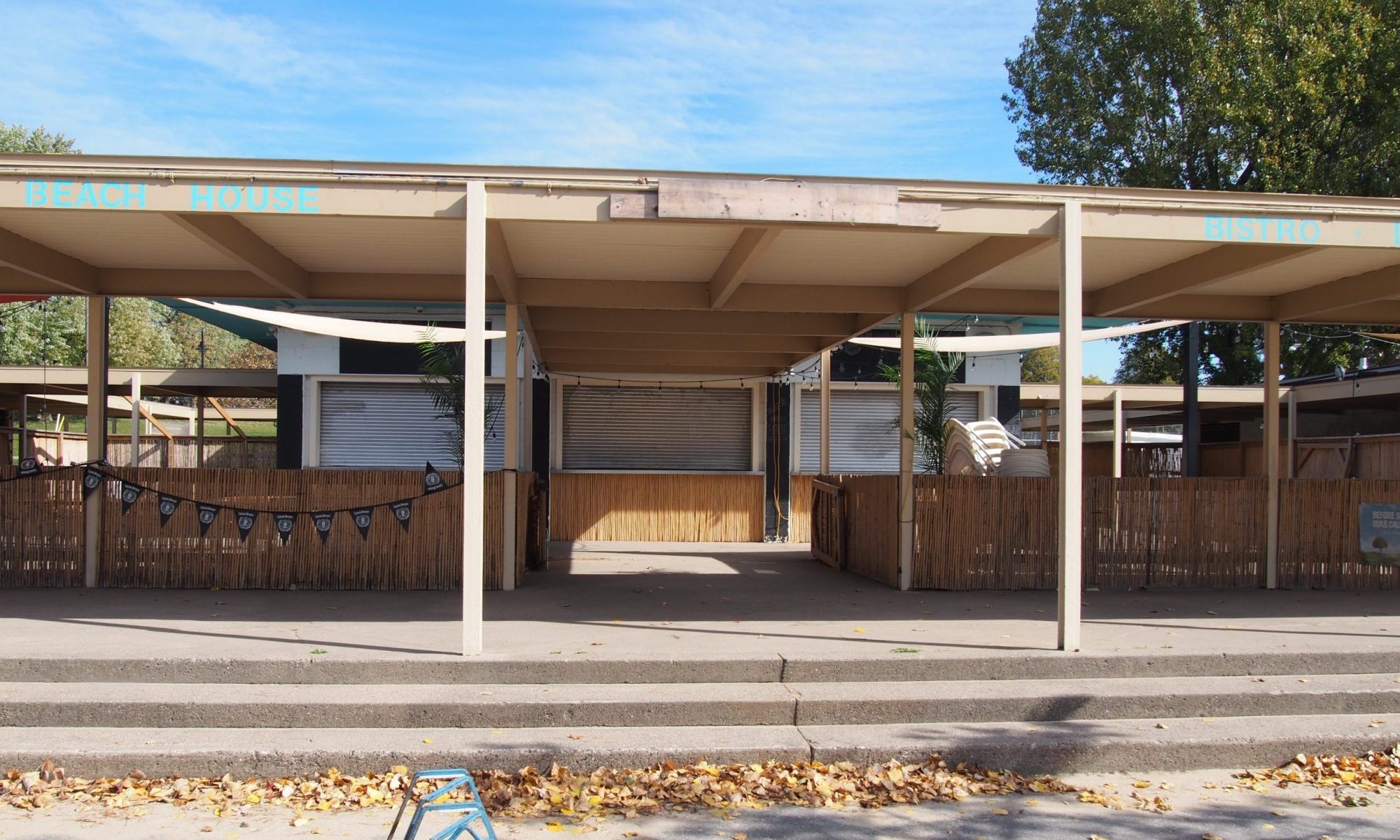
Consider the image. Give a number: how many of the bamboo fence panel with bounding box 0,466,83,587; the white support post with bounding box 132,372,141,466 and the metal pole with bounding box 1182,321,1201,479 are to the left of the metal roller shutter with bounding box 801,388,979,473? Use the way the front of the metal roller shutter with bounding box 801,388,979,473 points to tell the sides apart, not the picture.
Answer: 1

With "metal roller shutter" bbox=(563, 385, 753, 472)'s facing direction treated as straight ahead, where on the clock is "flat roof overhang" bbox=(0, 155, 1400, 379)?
The flat roof overhang is roughly at 12 o'clock from the metal roller shutter.

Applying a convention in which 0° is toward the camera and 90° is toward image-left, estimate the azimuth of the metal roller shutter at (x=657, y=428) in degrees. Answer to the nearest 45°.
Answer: approximately 0°

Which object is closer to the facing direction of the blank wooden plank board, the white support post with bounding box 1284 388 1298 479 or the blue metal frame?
the blue metal frame

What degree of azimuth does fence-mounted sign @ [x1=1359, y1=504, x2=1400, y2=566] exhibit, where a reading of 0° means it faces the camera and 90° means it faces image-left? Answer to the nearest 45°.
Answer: approximately 0°

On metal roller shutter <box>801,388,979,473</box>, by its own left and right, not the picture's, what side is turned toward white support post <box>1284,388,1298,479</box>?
left

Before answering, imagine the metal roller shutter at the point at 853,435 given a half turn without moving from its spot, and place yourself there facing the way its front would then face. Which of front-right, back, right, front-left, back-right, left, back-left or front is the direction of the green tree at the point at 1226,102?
front-right

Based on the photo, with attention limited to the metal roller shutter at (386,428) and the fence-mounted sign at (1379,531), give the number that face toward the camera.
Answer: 2

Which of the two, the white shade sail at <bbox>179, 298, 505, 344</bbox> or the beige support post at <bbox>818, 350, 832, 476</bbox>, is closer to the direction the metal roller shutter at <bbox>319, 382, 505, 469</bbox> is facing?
the white shade sail

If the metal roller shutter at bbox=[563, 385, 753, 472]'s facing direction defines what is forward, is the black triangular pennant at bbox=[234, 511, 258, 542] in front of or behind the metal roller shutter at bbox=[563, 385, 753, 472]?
in front
